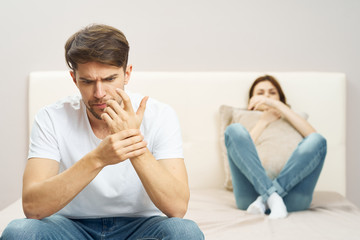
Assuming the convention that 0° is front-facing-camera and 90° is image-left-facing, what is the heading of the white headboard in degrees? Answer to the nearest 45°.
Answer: approximately 0°

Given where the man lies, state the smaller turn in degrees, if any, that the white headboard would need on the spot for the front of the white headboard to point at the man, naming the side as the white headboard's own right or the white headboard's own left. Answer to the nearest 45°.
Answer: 0° — it already faces them

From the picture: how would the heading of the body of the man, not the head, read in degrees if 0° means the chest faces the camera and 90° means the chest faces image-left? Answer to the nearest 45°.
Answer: approximately 0°

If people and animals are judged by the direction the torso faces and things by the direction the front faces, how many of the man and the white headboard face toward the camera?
2

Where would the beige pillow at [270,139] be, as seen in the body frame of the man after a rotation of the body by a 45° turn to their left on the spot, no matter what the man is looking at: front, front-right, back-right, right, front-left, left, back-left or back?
left
